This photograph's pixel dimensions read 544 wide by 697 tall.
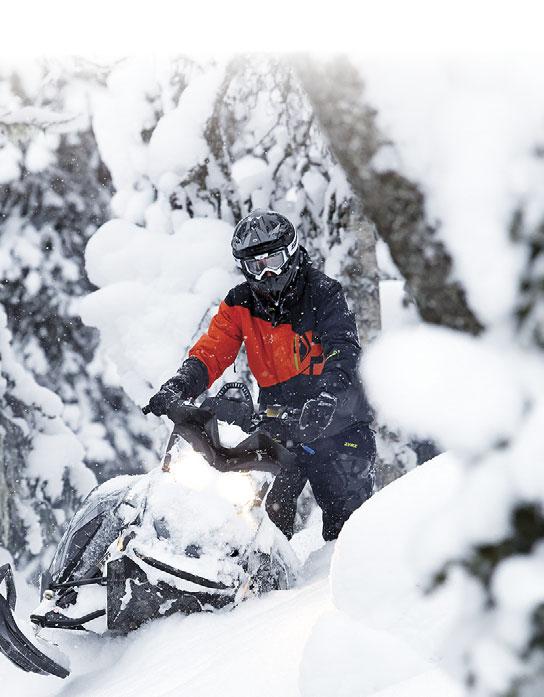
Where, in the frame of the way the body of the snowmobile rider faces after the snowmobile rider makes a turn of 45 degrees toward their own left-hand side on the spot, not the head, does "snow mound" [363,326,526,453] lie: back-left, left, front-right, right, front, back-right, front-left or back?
front

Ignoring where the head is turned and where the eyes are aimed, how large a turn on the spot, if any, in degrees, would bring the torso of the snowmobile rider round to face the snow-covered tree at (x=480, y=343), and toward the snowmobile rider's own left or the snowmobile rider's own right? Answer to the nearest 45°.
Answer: approximately 45° to the snowmobile rider's own left

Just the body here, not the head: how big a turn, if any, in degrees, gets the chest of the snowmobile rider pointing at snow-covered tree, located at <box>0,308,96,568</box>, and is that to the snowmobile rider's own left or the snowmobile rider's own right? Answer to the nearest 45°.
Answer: approximately 90° to the snowmobile rider's own right

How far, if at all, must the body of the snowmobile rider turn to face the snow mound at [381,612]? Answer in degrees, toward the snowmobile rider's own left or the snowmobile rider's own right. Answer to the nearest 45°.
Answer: approximately 45° to the snowmobile rider's own left
